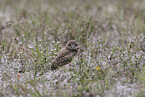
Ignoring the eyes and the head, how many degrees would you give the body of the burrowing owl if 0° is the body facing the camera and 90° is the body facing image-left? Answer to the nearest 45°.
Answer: approximately 270°
